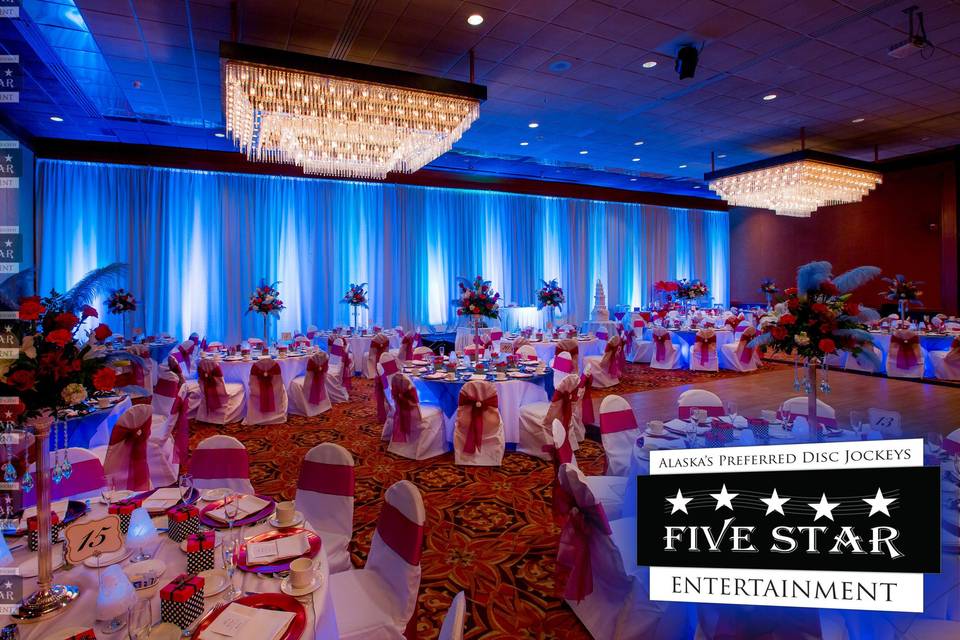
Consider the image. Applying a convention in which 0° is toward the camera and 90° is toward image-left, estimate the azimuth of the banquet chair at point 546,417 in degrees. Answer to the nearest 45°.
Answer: approximately 135°

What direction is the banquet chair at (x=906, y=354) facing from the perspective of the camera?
away from the camera

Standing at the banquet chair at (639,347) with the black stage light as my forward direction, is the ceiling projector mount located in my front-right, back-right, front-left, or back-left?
front-left

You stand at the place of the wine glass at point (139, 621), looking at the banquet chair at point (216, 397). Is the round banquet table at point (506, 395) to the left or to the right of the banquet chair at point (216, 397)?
right

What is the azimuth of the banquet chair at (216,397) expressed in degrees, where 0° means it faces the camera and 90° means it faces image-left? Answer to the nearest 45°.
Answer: approximately 225°

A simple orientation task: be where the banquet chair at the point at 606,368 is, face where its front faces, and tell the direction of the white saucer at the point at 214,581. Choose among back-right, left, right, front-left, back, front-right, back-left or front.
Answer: left

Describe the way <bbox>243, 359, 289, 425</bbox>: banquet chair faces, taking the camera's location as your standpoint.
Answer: facing away from the viewer

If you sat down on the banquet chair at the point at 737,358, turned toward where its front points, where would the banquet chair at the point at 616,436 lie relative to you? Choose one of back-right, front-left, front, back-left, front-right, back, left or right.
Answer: back-left

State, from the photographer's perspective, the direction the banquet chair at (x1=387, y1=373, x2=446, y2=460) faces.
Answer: facing away from the viewer and to the right of the viewer

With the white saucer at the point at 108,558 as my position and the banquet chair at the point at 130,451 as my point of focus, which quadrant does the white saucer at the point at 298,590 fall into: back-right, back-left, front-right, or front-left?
back-right

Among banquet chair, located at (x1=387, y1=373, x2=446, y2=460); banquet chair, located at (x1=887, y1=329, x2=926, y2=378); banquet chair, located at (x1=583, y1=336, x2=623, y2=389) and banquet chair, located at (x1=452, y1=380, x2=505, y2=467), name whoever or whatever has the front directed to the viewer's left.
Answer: banquet chair, located at (x1=583, y1=336, x2=623, y2=389)

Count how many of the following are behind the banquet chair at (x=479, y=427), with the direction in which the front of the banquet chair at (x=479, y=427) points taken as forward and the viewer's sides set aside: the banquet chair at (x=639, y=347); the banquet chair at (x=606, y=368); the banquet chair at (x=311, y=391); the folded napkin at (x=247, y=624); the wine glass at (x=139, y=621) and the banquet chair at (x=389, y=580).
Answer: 3

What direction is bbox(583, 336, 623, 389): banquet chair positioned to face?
to the viewer's left

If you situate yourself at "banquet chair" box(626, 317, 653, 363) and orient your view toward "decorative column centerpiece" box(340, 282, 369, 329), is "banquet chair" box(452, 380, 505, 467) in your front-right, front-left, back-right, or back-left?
front-left

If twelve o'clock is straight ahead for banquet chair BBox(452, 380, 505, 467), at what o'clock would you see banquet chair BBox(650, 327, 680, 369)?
banquet chair BBox(650, 327, 680, 369) is roughly at 1 o'clock from banquet chair BBox(452, 380, 505, 467).

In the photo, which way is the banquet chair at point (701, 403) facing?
toward the camera

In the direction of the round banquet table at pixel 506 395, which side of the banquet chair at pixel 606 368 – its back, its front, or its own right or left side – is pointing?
left

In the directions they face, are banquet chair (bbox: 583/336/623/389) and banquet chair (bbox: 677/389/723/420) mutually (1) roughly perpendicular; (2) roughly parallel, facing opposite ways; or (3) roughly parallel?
roughly perpendicular

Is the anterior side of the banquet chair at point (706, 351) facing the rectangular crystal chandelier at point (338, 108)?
no

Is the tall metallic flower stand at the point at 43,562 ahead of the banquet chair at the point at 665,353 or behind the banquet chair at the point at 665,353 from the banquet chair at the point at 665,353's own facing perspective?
behind

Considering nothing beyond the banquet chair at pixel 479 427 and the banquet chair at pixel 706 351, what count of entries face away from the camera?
2

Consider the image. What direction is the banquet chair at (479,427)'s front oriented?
away from the camera
